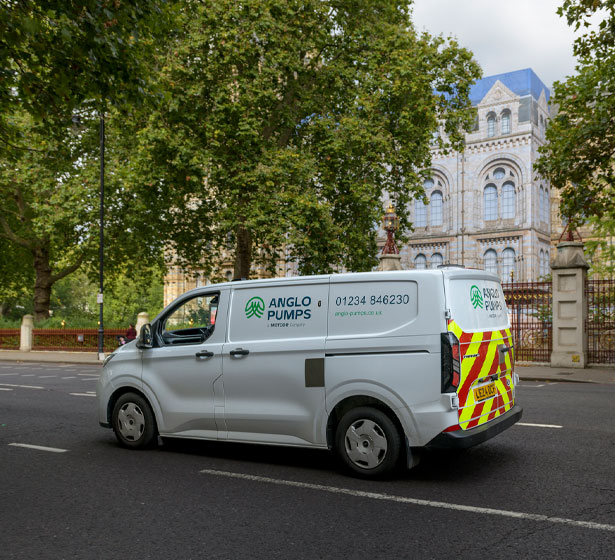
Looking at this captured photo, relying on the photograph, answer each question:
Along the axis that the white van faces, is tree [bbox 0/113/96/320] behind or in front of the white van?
in front

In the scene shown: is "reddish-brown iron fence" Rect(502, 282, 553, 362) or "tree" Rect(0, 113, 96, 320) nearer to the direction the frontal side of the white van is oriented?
the tree

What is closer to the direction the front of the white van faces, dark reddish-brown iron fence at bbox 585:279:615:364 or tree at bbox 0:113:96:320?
the tree

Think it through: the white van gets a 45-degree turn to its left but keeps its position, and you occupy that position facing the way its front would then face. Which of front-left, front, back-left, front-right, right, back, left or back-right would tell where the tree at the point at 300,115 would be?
right

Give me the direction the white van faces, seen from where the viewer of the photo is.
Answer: facing away from the viewer and to the left of the viewer

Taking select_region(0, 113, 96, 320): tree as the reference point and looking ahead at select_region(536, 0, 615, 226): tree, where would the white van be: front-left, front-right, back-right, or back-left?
front-right

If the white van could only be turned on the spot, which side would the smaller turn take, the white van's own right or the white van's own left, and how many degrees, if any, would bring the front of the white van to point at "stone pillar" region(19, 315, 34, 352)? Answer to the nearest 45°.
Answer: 0° — it already faces it

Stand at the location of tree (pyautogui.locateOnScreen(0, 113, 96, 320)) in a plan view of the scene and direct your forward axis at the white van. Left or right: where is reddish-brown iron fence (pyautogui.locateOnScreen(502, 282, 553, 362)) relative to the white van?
left
